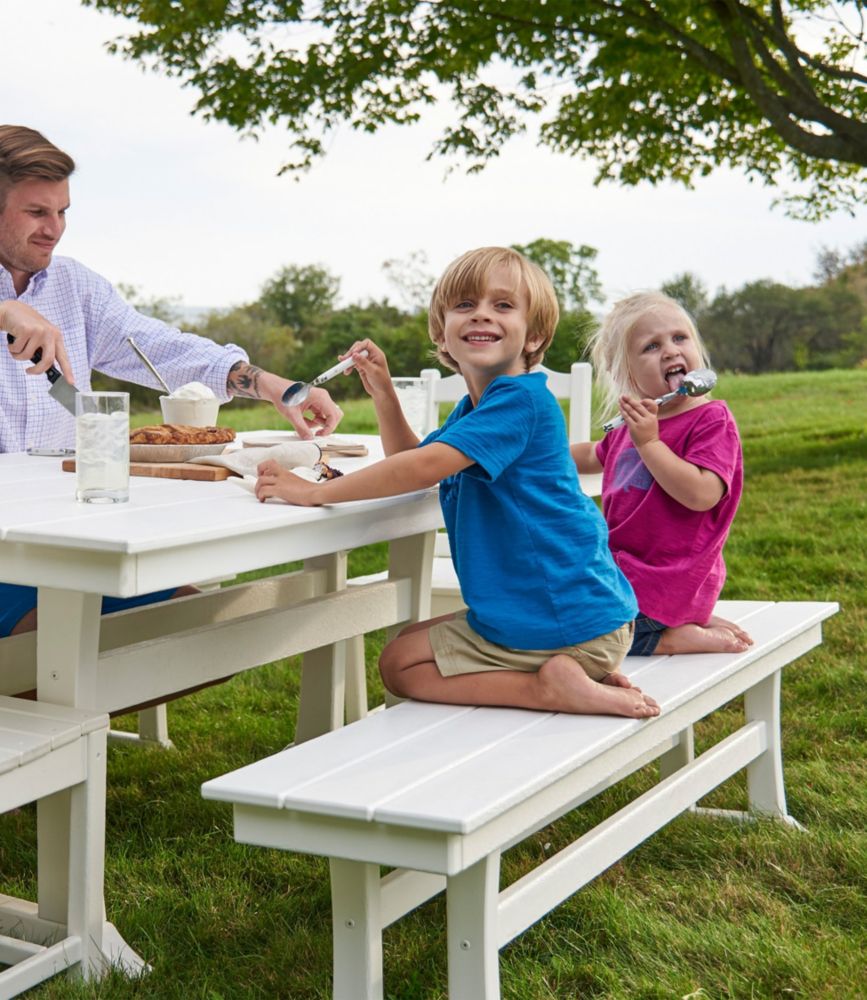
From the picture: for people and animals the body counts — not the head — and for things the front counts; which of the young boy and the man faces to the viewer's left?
the young boy

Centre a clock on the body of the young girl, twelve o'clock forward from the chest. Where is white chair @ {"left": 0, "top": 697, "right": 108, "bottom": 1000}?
The white chair is roughly at 12 o'clock from the young girl.

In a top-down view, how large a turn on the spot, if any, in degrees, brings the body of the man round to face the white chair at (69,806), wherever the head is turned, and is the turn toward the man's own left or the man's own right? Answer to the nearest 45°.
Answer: approximately 45° to the man's own right

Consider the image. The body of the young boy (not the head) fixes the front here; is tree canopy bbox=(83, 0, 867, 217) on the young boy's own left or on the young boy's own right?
on the young boy's own right

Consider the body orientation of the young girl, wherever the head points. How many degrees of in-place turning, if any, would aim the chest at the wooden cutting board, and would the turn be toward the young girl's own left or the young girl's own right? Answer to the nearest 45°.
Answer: approximately 45° to the young girl's own right

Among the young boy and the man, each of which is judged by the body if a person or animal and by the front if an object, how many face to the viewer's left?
1

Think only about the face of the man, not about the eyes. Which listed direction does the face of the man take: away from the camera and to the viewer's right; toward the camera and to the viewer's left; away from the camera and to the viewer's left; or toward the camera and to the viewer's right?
toward the camera and to the viewer's right

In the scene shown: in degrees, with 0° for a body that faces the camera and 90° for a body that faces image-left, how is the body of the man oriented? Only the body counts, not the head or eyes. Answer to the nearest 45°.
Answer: approximately 315°

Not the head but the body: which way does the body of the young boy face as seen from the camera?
to the viewer's left

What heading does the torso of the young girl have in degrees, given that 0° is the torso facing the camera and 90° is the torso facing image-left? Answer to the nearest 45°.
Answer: approximately 45°

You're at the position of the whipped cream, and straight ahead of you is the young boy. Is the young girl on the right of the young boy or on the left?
left
